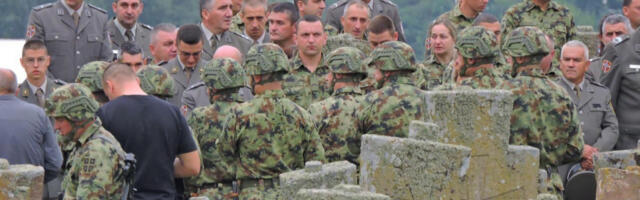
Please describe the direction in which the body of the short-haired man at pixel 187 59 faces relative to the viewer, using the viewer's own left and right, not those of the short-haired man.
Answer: facing the viewer

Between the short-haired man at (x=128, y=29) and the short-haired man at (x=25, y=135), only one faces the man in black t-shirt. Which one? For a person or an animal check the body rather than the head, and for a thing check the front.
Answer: the short-haired man at (x=128, y=29)

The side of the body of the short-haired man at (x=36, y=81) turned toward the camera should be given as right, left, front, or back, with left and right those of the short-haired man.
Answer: front

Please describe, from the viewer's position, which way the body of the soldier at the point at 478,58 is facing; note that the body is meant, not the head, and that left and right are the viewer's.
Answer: facing away from the viewer and to the left of the viewer

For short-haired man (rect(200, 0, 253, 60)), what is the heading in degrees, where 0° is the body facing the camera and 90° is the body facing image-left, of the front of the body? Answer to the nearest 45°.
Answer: approximately 315°

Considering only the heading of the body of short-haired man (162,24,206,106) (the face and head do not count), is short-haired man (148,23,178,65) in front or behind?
behind

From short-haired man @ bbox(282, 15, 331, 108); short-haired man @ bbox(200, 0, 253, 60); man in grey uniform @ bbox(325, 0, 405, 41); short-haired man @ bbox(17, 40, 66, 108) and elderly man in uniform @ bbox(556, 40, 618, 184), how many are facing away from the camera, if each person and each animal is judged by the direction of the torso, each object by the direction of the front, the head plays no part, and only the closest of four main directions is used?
0

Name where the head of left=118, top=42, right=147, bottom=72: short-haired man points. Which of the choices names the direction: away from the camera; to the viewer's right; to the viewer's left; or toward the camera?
toward the camera

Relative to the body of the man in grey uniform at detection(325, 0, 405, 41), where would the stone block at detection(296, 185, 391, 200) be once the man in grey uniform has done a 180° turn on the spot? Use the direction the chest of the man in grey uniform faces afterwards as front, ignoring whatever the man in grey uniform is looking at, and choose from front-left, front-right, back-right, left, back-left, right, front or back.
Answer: back

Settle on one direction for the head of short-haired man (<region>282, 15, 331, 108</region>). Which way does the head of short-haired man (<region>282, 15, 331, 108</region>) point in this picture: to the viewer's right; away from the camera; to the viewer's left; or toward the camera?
toward the camera

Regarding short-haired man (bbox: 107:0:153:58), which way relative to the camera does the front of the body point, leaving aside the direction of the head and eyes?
toward the camera

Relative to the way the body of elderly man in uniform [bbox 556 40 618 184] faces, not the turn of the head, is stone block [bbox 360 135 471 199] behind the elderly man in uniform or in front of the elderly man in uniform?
in front

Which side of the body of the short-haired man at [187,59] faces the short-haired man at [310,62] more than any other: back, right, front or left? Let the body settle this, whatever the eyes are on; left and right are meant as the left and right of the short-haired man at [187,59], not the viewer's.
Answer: left

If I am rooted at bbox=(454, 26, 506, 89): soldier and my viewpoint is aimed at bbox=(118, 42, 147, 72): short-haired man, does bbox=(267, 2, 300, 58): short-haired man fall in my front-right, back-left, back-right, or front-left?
front-right

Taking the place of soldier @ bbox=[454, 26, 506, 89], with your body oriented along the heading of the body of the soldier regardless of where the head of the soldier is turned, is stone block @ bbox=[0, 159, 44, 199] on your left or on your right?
on your left
